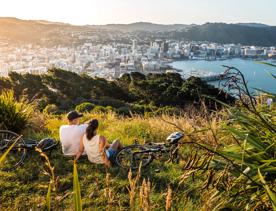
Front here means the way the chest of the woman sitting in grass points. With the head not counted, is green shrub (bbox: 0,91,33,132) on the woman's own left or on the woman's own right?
on the woman's own left

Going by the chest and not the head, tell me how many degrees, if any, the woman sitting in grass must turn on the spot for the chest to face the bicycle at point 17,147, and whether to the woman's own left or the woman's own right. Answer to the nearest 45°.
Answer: approximately 135° to the woman's own left

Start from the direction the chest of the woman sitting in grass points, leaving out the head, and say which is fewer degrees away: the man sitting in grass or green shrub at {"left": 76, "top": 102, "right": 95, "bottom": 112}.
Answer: the green shrub

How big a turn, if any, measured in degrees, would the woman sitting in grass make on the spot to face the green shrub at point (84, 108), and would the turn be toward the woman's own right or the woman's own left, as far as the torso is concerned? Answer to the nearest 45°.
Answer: approximately 45° to the woman's own left

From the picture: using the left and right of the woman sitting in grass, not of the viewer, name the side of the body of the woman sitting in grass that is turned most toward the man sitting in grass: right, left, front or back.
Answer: left

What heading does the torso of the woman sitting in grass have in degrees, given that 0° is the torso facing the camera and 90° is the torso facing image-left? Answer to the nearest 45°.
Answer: approximately 225°

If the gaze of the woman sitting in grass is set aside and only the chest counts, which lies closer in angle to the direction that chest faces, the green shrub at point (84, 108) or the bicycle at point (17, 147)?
the green shrub
